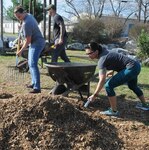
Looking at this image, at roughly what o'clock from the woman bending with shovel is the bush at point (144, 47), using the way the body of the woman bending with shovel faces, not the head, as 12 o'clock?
The bush is roughly at 3 o'clock from the woman bending with shovel.

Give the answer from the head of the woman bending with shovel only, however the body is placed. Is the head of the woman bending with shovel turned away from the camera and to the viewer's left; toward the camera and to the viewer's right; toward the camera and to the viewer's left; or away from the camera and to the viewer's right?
toward the camera and to the viewer's left

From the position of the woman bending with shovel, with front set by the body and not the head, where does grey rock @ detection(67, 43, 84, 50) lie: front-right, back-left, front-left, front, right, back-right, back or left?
right

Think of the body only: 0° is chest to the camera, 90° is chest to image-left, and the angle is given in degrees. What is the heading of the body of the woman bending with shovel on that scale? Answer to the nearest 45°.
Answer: approximately 90°
